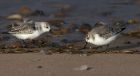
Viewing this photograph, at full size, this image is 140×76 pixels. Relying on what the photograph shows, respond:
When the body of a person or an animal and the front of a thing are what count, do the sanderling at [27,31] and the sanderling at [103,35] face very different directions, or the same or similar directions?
very different directions

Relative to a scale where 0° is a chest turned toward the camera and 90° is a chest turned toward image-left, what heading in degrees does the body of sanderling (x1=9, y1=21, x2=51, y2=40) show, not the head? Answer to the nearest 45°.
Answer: approximately 270°

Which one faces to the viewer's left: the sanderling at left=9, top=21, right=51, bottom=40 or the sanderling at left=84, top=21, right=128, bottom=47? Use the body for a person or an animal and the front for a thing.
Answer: the sanderling at left=84, top=21, right=128, bottom=47

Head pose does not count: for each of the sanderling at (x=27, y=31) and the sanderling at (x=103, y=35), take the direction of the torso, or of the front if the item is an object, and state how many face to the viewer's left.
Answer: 1

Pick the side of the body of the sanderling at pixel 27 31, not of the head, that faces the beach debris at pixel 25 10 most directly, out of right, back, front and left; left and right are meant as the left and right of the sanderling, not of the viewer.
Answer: left

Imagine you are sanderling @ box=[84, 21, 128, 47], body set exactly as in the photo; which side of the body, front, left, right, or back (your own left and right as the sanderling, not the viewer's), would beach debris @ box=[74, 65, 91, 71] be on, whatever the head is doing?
left

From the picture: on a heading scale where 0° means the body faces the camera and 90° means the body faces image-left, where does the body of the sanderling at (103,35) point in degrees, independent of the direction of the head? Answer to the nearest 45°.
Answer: approximately 90°
